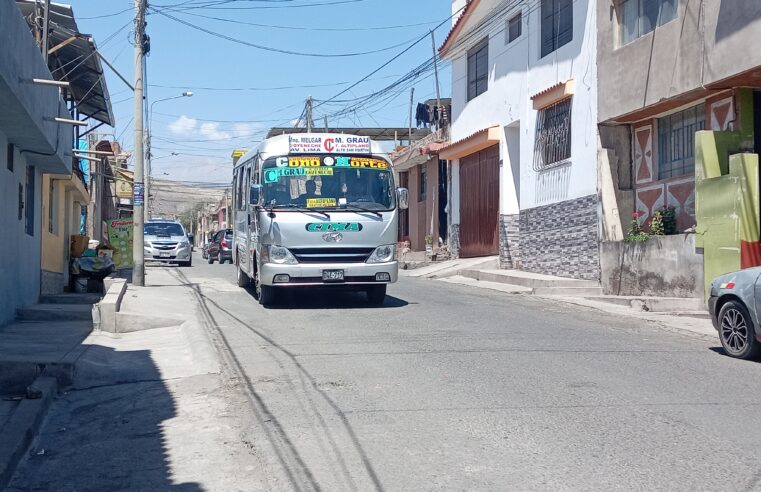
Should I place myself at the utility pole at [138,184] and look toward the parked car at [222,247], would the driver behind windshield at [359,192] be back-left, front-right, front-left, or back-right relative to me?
back-right

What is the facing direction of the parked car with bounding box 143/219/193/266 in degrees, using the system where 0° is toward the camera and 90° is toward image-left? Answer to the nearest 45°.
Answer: approximately 0°

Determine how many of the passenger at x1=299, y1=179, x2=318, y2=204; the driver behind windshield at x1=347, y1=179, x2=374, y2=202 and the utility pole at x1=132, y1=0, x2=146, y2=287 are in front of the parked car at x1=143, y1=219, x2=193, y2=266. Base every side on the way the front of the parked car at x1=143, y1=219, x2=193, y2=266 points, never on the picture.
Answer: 3
